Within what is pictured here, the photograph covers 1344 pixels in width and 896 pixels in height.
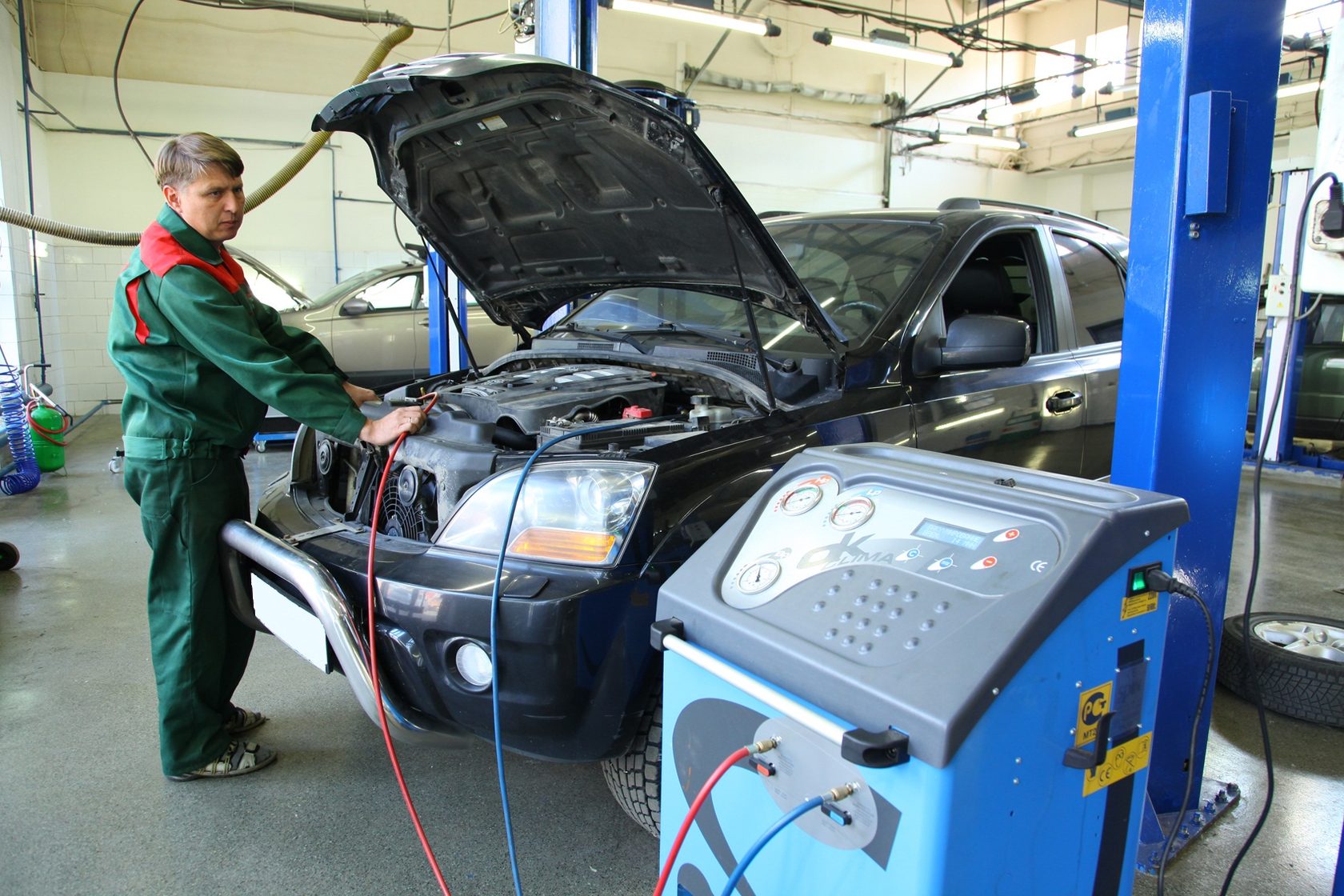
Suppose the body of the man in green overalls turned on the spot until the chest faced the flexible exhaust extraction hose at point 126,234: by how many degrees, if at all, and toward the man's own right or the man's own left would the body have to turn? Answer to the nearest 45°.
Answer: approximately 90° to the man's own left

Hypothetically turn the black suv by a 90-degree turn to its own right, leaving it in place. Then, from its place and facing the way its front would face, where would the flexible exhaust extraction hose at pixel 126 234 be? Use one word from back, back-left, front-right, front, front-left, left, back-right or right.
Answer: front

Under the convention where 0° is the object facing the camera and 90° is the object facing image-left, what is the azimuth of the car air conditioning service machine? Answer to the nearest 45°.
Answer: approximately 45°

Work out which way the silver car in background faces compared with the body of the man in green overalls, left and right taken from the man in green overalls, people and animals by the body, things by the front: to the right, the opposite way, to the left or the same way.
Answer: the opposite way

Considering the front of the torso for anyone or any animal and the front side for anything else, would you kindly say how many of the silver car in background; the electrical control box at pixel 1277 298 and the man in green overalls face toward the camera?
1

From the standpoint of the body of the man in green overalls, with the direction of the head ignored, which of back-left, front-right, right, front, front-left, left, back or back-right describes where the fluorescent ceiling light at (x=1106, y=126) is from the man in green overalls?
front-left

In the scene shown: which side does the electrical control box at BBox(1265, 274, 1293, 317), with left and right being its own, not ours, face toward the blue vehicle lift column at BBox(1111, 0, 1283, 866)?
front

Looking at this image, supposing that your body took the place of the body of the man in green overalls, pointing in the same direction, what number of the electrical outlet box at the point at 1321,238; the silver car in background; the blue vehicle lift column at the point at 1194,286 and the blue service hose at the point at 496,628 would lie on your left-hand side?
1

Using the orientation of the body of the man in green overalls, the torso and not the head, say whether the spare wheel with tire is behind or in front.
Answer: in front

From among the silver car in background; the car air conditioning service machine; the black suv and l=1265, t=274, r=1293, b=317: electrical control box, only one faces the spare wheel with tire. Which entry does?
the electrical control box

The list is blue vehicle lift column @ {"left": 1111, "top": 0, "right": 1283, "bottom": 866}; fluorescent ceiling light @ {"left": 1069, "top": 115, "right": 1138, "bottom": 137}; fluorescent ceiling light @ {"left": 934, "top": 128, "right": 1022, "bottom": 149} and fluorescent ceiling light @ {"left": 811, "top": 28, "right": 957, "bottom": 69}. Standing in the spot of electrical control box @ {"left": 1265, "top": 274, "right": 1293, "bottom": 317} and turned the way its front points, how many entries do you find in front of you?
1

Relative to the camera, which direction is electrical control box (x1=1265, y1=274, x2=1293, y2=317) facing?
toward the camera

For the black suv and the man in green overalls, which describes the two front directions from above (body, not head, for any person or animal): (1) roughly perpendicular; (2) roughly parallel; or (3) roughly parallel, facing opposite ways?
roughly parallel, facing opposite ways

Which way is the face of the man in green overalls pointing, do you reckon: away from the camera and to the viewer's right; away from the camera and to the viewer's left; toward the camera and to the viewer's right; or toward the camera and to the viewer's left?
toward the camera and to the viewer's right

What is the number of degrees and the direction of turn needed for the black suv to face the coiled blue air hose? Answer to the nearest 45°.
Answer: approximately 90° to its right

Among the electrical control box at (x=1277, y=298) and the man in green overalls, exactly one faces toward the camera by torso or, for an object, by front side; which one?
the electrical control box

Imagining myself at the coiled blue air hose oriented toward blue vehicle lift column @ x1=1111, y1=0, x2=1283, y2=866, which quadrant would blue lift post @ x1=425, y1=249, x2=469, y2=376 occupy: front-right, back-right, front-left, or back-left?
front-left

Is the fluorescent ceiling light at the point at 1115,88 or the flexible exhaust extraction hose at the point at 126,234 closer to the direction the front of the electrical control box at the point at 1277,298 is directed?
the flexible exhaust extraction hose

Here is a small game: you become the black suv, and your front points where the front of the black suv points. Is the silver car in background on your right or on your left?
on your right
